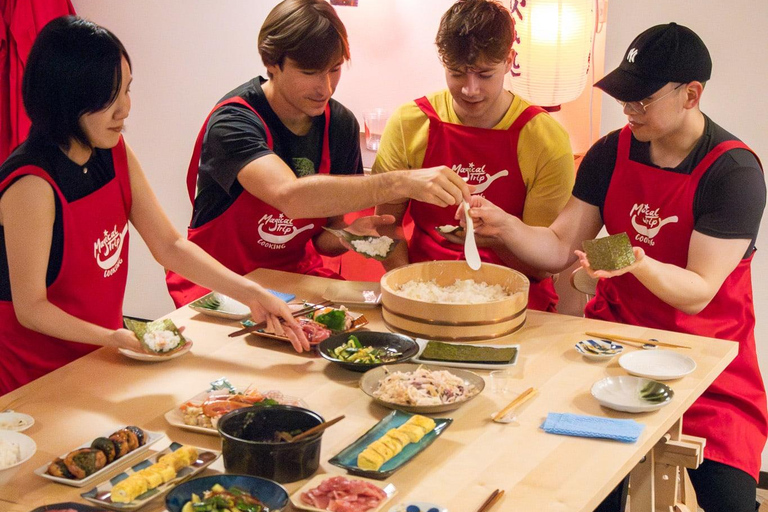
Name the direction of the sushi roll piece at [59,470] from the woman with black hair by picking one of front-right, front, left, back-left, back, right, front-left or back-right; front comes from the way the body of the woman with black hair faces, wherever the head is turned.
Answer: front-right

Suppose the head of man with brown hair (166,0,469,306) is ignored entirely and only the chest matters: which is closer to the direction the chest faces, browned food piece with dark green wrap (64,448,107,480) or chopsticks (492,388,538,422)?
the chopsticks

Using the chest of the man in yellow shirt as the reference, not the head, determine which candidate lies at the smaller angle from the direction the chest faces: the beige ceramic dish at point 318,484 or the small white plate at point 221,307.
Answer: the beige ceramic dish

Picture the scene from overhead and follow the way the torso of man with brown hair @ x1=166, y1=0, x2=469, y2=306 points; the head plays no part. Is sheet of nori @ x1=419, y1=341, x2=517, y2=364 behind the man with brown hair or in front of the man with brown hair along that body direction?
in front

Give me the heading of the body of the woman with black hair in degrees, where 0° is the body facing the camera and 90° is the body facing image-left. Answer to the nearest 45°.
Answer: approximately 315°

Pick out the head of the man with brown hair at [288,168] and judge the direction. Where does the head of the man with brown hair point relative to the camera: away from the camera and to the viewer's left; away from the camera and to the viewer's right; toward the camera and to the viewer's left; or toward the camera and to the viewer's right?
toward the camera and to the viewer's right

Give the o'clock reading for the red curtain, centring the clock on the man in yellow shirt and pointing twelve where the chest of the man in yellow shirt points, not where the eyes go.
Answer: The red curtain is roughly at 4 o'clock from the man in yellow shirt.

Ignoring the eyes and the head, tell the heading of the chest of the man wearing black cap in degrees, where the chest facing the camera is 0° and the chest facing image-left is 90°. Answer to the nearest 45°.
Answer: approximately 45°

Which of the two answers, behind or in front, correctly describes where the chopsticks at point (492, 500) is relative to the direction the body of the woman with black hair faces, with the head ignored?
in front
